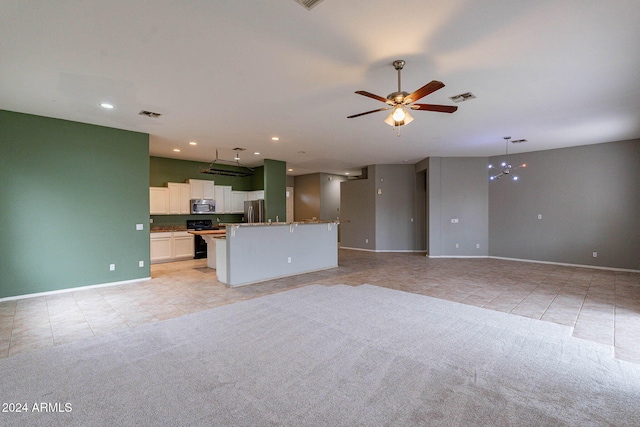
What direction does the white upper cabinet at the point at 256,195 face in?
toward the camera

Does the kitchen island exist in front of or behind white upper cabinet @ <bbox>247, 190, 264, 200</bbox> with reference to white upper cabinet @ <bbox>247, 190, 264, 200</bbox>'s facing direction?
in front

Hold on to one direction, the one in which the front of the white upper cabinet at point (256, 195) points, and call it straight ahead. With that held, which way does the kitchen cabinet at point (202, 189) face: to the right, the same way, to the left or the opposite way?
the same way

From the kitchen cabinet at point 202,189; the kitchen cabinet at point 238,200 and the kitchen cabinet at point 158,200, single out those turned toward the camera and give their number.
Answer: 3

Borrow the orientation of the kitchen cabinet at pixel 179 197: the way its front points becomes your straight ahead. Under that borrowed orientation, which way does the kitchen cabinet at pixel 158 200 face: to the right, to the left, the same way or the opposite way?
the same way

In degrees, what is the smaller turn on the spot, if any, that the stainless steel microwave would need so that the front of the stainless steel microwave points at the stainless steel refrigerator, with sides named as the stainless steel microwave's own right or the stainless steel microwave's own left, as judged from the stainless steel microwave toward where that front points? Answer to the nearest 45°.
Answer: approximately 90° to the stainless steel microwave's own left

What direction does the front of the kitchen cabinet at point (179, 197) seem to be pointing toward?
toward the camera

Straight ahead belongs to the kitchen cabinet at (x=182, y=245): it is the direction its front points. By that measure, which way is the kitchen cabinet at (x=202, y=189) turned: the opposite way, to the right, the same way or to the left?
the same way

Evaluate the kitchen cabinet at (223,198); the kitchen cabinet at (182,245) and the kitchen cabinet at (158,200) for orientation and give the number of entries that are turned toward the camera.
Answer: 3

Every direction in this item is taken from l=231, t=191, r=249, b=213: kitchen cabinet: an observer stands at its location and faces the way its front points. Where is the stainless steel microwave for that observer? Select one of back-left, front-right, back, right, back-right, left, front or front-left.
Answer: front-right

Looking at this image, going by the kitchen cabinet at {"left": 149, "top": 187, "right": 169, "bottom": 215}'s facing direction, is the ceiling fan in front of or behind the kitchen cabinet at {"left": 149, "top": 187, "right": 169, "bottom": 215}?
in front

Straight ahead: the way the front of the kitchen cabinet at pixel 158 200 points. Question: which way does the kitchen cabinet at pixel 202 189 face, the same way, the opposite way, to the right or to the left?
the same way

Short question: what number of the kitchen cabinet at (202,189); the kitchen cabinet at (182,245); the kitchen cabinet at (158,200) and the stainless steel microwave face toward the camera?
4

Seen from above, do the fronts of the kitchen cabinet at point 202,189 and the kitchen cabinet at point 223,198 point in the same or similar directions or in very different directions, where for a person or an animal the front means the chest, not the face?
same or similar directions
